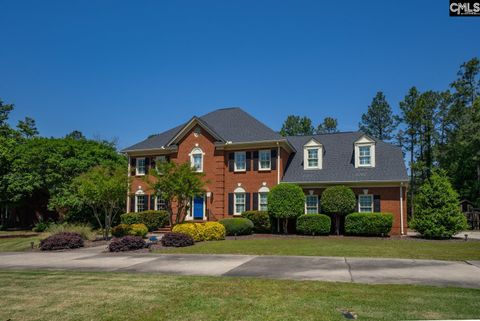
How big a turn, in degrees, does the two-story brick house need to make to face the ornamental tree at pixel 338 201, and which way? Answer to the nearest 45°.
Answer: approximately 90° to its left

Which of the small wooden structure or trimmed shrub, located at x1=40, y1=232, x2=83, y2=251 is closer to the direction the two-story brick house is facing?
the trimmed shrub

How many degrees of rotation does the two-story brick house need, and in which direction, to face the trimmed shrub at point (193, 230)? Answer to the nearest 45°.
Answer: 0° — it already faces it

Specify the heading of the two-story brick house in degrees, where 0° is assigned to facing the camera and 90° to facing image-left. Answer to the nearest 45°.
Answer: approximately 45°

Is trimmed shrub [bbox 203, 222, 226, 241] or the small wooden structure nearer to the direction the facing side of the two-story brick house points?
the trimmed shrub

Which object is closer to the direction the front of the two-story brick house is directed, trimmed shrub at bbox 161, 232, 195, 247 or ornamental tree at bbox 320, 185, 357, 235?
the trimmed shrub

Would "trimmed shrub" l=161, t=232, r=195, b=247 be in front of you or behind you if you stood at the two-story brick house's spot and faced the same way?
in front

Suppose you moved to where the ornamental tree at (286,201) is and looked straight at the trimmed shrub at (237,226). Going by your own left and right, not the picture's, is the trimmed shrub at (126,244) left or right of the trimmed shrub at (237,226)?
left

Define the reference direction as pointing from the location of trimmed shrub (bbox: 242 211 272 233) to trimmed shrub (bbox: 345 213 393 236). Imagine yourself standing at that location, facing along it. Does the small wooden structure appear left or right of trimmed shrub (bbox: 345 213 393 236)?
left
